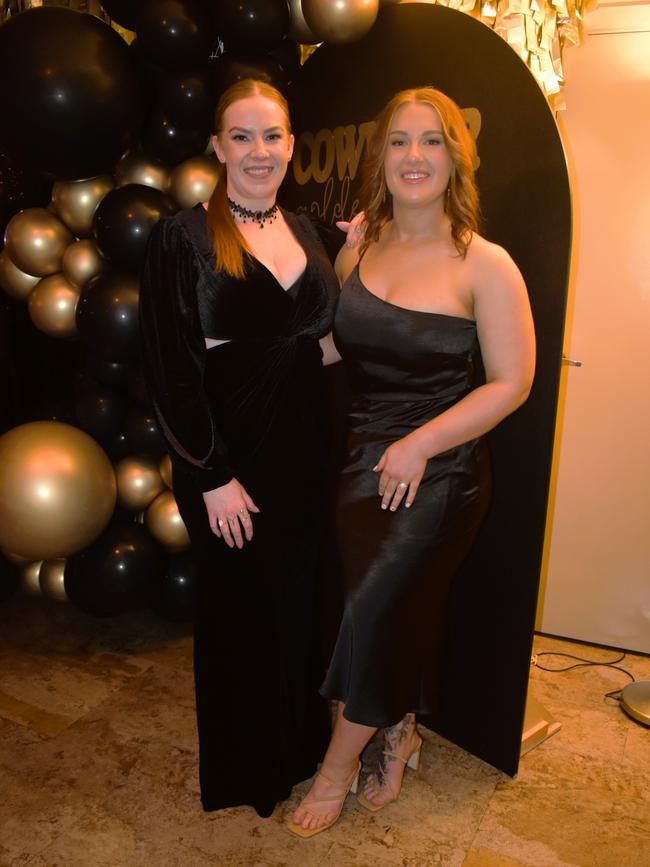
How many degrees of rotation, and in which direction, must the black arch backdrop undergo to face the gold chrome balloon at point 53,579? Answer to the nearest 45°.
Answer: approximately 45° to its right

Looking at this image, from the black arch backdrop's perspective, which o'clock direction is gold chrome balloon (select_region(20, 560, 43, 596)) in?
The gold chrome balloon is roughly at 2 o'clock from the black arch backdrop.

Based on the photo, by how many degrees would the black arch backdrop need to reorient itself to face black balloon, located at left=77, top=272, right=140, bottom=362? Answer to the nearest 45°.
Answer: approximately 45° to its right

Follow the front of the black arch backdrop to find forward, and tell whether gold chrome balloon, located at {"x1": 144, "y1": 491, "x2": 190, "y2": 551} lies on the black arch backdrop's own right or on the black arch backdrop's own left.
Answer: on the black arch backdrop's own right

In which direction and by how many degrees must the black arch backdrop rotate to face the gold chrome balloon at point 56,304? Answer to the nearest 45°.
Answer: approximately 45° to its right

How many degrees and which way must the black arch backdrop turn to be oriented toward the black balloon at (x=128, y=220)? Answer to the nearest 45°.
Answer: approximately 45° to its right

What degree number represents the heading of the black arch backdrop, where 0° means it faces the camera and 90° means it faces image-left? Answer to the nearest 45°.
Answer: approximately 45°
